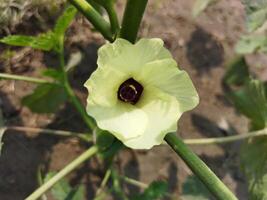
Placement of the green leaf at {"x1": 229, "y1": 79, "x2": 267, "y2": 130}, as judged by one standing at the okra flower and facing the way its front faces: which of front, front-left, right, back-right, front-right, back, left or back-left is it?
back-left

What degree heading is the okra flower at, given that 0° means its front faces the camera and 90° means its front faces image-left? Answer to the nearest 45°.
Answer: approximately 0°
